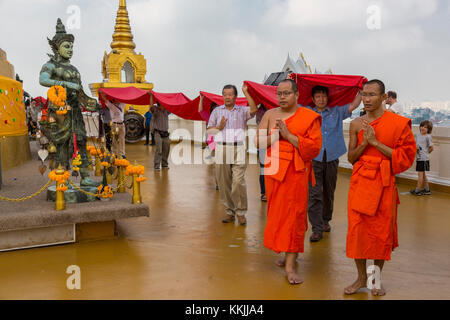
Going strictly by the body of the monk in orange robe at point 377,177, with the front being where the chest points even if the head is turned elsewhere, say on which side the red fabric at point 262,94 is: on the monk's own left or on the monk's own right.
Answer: on the monk's own right

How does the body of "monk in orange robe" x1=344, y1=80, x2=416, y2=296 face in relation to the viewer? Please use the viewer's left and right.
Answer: facing the viewer and to the left of the viewer

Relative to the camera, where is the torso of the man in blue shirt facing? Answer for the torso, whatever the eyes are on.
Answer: toward the camera

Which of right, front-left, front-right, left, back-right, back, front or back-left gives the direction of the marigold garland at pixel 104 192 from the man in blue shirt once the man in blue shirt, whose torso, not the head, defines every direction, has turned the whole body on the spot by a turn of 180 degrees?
left

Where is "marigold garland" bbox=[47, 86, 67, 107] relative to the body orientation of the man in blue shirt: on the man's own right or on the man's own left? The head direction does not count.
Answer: on the man's own right

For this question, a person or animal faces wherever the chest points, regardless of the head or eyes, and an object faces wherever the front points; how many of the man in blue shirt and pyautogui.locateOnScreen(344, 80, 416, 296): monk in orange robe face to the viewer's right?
0

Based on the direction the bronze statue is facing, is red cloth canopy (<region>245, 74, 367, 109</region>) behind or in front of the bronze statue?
in front

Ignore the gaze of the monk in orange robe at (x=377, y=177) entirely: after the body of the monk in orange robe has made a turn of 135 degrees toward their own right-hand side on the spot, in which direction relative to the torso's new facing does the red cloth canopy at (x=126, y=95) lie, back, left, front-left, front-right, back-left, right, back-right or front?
front-left

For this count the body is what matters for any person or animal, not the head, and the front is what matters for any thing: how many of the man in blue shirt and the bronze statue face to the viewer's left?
0

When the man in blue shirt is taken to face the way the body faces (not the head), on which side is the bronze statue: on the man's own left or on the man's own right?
on the man's own right

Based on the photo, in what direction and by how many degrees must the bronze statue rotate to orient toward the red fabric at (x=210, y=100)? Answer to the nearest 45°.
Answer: approximately 90° to its left

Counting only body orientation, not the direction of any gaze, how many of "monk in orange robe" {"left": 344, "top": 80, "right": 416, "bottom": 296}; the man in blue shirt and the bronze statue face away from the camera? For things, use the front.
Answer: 0

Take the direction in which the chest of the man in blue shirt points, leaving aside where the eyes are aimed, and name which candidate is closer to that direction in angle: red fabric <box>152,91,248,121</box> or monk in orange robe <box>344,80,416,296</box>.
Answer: the monk in orange robe

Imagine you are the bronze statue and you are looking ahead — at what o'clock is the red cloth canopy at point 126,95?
The red cloth canopy is roughly at 8 o'clock from the bronze statue.

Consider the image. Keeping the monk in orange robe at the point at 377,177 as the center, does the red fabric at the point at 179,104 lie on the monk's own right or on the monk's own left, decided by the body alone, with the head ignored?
on the monk's own right

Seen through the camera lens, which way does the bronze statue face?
facing the viewer and to the right of the viewer

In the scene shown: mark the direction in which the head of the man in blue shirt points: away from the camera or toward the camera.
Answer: toward the camera
